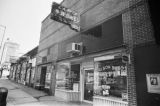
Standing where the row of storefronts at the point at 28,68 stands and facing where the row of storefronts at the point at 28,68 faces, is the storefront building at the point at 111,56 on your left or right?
on your left

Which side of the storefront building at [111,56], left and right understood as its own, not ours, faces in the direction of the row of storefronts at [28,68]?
right

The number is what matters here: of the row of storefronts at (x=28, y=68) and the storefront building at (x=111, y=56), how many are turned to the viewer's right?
0

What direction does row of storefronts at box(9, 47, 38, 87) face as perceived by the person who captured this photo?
facing to the left of the viewer

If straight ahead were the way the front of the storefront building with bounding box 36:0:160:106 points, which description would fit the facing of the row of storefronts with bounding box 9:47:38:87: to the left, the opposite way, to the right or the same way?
the same way

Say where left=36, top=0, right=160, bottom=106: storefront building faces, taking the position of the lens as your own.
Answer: facing the viewer and to the left of the viewer
